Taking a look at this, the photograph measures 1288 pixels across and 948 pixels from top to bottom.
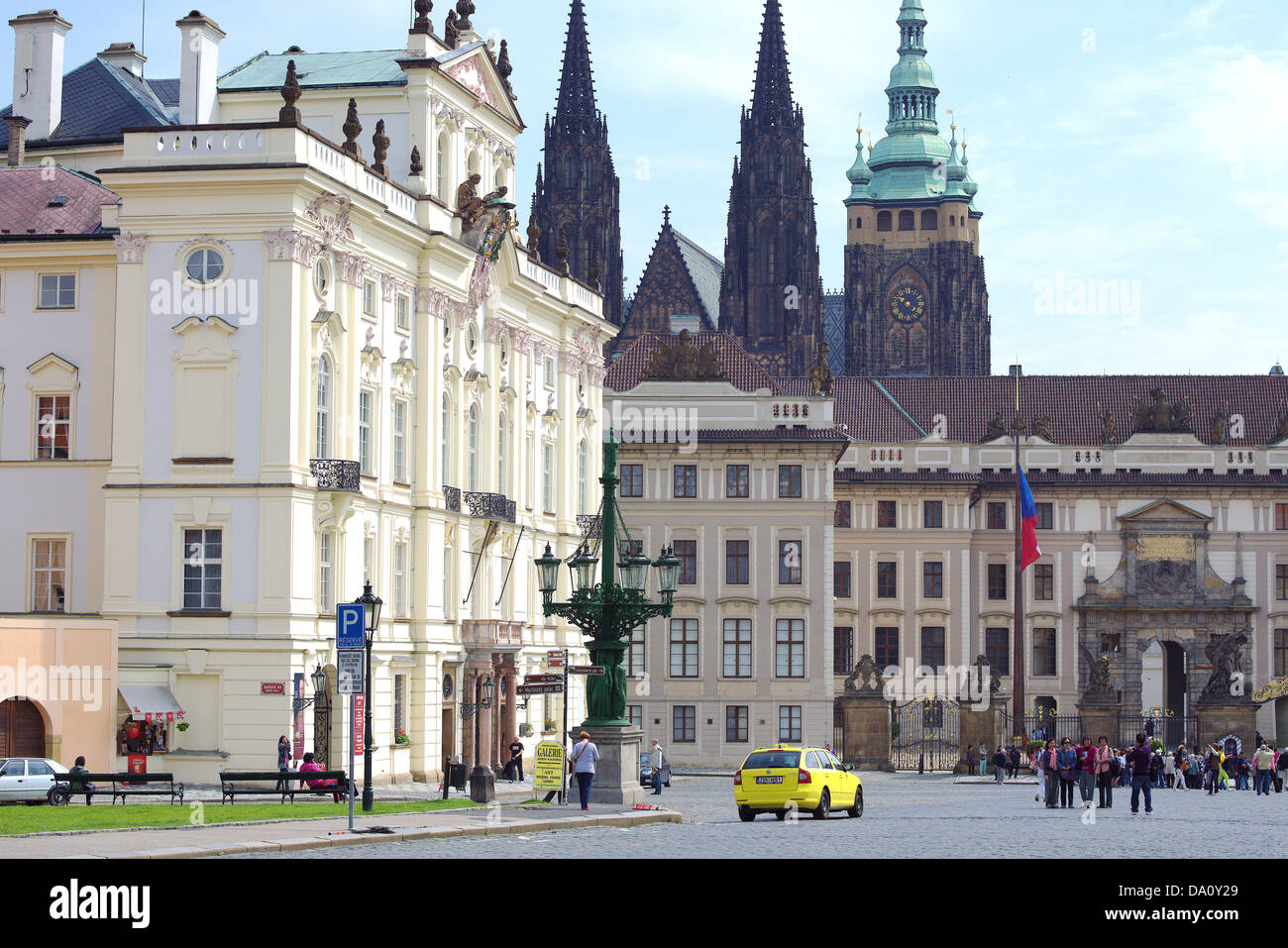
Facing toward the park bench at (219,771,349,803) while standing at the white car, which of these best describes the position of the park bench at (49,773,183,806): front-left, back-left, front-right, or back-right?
front-right

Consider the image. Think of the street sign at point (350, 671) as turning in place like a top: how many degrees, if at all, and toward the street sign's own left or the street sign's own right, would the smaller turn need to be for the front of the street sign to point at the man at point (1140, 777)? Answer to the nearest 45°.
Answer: approximately 135° to the street sign's own left

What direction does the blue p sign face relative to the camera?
toward the camera

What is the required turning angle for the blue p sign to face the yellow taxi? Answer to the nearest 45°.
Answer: approximately 135° to its left

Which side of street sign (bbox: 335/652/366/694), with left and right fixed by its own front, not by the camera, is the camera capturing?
front

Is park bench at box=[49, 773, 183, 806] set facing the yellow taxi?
no

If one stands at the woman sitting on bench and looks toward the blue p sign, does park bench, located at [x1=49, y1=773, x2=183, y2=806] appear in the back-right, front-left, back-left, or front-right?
front-right

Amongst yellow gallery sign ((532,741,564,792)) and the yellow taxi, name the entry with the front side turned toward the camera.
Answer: the yellow gallery sign

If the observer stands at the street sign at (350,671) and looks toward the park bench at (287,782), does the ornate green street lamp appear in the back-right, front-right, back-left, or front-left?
front-right
